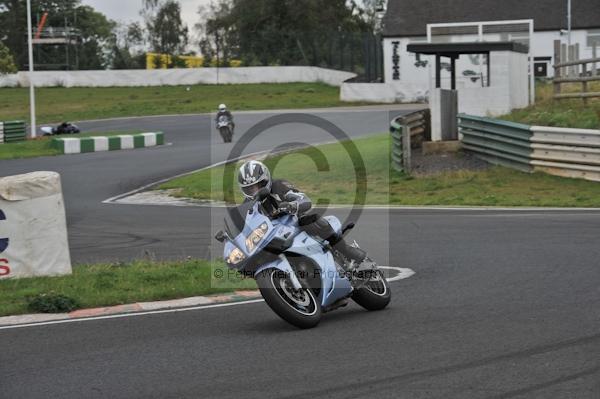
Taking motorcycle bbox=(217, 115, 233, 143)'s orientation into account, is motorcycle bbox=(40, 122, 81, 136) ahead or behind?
behind

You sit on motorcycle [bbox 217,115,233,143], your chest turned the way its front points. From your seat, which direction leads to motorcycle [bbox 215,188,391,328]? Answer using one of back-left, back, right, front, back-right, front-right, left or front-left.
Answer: front

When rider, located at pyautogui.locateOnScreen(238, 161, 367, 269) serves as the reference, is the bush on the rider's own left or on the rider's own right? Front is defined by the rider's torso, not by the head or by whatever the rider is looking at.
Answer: on the rider's own right

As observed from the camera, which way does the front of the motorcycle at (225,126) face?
facing the viewer

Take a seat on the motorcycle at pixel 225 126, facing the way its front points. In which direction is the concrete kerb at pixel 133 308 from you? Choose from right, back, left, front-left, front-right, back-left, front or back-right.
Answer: front

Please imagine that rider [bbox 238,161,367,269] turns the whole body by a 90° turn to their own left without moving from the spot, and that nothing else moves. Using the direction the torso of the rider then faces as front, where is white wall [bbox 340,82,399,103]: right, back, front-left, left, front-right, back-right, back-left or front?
back-left

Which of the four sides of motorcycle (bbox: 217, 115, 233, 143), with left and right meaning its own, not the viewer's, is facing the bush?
front

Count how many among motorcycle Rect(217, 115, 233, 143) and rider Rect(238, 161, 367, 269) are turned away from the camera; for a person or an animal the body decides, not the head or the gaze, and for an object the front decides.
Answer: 0
